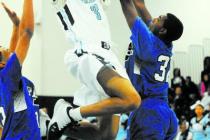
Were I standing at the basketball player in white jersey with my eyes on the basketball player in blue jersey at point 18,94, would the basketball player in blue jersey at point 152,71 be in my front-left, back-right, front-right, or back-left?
back-right

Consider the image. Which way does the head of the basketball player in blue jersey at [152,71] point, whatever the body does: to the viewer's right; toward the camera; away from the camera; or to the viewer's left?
to the viewer's left

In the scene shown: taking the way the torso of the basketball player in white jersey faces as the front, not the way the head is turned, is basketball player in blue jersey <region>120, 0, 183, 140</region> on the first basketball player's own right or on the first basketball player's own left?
on the first basketball player's own left
